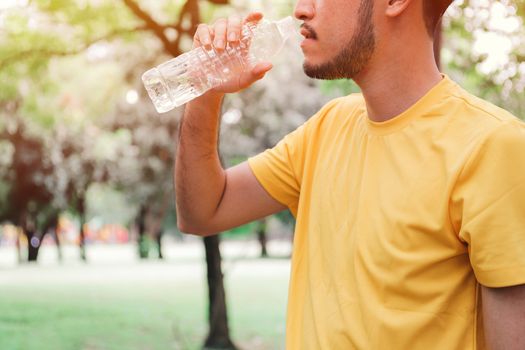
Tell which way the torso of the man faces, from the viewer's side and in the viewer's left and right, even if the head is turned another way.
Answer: facing the viewer and to the left of the viewer

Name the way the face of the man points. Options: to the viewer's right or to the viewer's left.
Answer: to the viewer's left

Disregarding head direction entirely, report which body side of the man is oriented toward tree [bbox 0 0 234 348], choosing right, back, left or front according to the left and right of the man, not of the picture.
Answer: right
